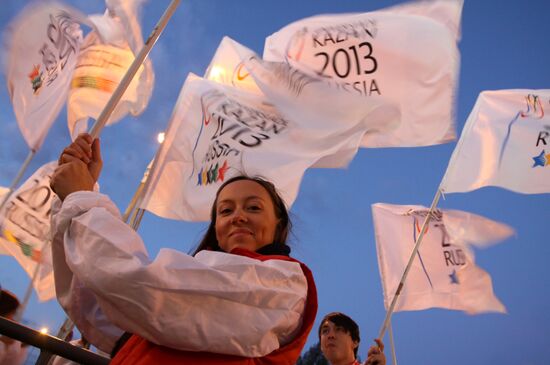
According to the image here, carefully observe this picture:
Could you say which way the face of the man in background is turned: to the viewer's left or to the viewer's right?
to the viewer's left

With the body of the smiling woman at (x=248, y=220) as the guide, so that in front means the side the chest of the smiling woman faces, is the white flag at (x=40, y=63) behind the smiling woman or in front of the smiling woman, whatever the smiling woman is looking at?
behind
